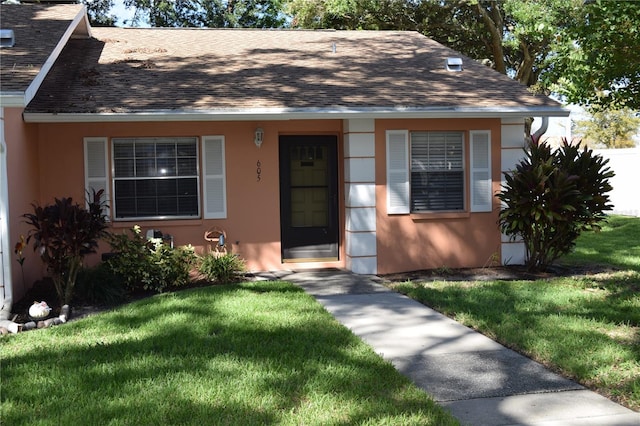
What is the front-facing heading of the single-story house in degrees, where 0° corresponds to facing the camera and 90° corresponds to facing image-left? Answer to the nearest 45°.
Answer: approximately 0°

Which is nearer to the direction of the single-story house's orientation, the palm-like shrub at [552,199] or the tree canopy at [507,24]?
the palm-like shrub

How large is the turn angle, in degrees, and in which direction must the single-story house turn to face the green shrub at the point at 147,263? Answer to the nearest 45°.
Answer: approximately 45° to its right

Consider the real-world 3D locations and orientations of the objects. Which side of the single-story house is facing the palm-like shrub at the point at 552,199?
left

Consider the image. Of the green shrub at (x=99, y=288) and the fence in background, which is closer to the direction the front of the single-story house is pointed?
the green shrub

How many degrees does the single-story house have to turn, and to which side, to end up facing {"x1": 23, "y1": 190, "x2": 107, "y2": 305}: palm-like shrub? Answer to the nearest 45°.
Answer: approximately 45° to its right

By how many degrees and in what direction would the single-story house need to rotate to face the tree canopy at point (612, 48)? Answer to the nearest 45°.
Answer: approximately 90° to its left
